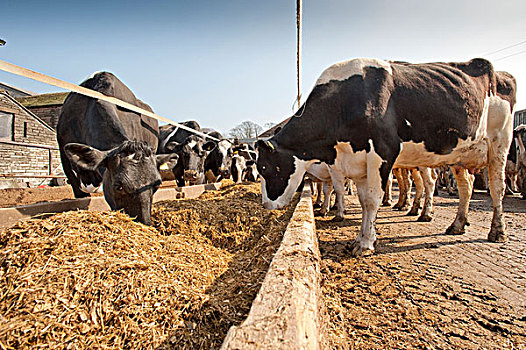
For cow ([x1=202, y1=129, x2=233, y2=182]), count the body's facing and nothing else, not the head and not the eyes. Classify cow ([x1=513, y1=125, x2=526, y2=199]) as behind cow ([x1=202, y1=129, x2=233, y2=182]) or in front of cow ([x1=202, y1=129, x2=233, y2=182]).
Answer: in front

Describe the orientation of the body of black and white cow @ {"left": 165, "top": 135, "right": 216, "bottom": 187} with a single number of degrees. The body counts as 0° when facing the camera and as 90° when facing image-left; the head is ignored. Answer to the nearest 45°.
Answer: approximately 0°

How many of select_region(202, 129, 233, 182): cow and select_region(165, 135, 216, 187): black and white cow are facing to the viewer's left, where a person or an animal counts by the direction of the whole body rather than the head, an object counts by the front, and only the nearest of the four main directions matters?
0

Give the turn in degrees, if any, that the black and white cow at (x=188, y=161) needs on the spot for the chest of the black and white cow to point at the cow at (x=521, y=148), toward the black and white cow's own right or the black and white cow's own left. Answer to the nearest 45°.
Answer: approximately 90° to the black and white cow's own left

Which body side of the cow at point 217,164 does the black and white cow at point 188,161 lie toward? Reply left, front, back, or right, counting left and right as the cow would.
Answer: right

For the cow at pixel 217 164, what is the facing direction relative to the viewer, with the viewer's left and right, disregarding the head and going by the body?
facing the viewer and to the right of the viewer

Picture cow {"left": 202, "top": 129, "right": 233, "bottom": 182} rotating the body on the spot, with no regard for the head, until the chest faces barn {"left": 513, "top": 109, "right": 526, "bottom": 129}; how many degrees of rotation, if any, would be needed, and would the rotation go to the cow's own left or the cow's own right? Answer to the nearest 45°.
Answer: approximately 45° to the cow's own left

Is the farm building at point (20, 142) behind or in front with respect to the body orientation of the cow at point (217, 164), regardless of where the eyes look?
behind
